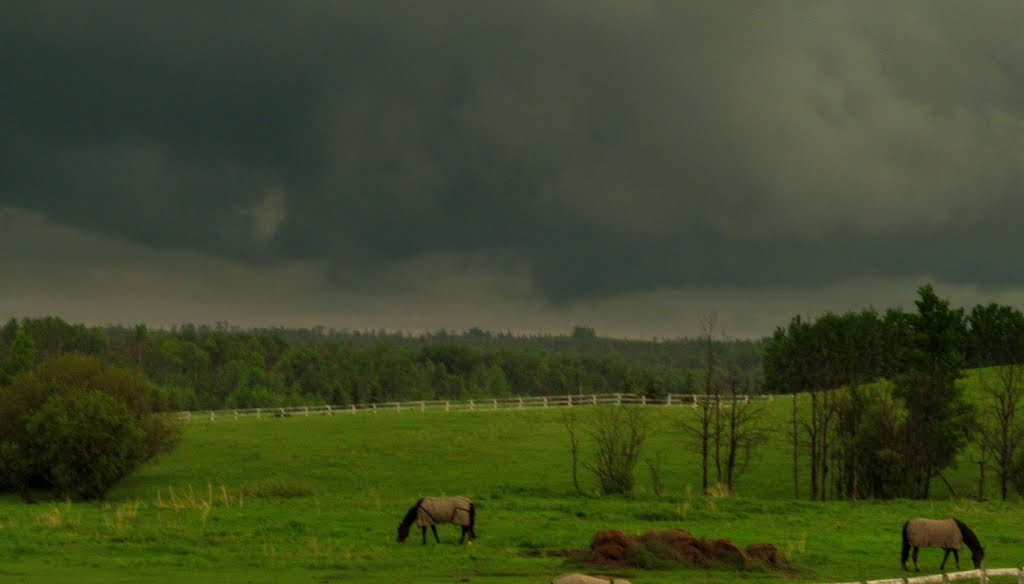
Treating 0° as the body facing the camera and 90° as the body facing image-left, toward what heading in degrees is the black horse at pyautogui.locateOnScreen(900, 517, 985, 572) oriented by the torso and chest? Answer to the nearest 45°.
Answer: approximately 270°

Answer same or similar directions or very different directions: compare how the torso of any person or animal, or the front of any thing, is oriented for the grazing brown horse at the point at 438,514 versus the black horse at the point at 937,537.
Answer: very different directions

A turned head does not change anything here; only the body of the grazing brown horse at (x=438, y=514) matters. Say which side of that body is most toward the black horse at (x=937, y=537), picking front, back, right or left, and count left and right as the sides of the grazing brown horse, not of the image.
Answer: back

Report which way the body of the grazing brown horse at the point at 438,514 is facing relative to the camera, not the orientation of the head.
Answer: to the viewer's left

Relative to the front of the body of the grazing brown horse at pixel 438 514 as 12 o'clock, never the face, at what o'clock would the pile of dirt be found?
The pile of dirt is roughly at 7 o'clock from the grazing brown horse.

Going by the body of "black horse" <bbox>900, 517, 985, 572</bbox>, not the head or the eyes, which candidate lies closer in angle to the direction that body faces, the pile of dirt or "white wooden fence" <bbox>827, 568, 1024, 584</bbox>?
the white wooden fence

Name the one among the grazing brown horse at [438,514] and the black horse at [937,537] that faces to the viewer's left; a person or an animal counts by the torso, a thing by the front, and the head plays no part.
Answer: the grazing brown horse

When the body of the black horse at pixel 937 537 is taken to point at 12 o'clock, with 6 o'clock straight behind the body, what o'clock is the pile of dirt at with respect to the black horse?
The pile of dirt is roughly at 5 o'clock from the black horse.

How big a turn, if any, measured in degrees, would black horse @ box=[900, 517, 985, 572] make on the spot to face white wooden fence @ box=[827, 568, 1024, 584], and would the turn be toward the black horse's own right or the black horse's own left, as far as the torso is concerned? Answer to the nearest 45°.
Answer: approximately 90° to the black horse's own right

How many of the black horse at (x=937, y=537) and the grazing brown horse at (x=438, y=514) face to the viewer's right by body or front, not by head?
1

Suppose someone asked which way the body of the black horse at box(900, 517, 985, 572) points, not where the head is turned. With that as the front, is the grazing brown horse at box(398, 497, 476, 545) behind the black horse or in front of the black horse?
behind
